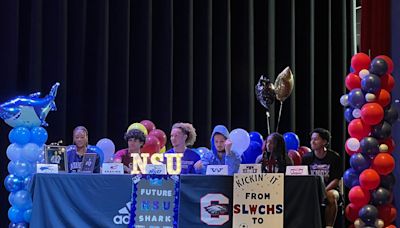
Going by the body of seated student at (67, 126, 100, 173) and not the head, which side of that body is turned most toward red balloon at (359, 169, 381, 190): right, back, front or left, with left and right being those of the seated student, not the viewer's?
left

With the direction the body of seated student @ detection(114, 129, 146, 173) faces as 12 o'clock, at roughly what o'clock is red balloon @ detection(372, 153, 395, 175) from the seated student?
The red balloon is roughly at 9 o'clock from the seated student.

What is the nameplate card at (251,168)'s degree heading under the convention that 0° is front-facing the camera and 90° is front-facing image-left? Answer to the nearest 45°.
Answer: approximately 0°

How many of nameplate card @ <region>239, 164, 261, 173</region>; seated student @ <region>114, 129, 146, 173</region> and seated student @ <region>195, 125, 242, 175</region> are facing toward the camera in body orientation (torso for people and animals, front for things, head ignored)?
3

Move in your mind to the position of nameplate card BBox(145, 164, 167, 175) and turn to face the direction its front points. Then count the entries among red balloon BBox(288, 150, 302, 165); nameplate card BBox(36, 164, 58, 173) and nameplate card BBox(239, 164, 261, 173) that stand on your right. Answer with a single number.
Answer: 1

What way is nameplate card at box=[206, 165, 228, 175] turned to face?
toward the camera

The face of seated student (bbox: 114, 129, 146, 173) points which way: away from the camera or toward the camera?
toward the camera

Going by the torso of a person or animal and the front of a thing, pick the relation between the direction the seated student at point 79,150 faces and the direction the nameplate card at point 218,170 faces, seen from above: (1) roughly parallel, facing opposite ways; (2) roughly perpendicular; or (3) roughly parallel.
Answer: roughly parallel

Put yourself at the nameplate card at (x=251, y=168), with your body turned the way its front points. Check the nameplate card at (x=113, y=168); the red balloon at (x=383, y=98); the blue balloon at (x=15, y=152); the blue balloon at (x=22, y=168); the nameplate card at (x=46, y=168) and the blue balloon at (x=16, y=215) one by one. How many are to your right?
5

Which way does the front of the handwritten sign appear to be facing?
toward the camera

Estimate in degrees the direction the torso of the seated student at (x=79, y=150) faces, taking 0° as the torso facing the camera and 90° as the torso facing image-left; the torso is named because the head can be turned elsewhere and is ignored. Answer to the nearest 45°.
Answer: approximately 0°

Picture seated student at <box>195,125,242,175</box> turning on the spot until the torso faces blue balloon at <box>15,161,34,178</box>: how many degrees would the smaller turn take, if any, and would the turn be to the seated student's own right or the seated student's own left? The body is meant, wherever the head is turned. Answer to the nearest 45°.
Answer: approximately 90° to the seated student's own right

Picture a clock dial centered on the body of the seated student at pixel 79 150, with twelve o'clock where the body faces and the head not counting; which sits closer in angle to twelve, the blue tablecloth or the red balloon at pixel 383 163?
the blue tablecloth

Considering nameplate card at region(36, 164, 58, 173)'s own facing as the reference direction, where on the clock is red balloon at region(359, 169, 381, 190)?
The red balloon is roughly at 9 o'clock from the nameplate card.
